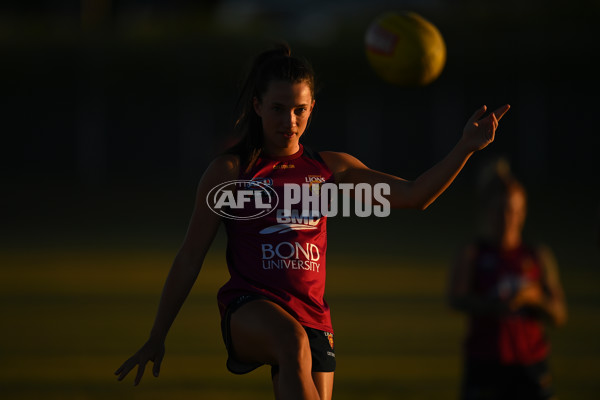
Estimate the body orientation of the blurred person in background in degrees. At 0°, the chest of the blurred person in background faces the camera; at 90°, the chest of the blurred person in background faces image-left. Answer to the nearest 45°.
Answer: approximately 0°
